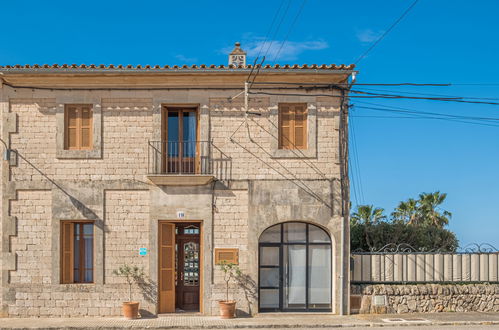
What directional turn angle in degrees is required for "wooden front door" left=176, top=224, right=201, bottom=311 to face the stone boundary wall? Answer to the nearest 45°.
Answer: approximately 90° to its left

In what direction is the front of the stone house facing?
toward the camera

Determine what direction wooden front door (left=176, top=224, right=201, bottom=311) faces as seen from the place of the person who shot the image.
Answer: facing the viewer

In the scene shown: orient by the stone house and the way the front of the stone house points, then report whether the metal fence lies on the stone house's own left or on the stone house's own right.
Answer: on the stone house's own left

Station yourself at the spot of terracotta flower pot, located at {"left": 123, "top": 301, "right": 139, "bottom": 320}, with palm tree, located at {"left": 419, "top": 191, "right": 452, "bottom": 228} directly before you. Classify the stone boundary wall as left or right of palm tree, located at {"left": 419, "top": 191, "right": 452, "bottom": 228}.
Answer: right

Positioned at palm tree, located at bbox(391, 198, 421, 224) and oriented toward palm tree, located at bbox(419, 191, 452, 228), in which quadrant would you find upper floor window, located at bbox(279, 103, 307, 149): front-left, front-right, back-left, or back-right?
back-right
